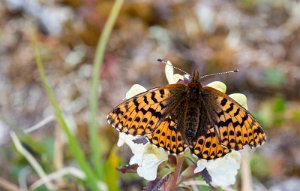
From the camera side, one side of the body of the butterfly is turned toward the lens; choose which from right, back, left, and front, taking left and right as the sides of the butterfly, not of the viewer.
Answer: back
